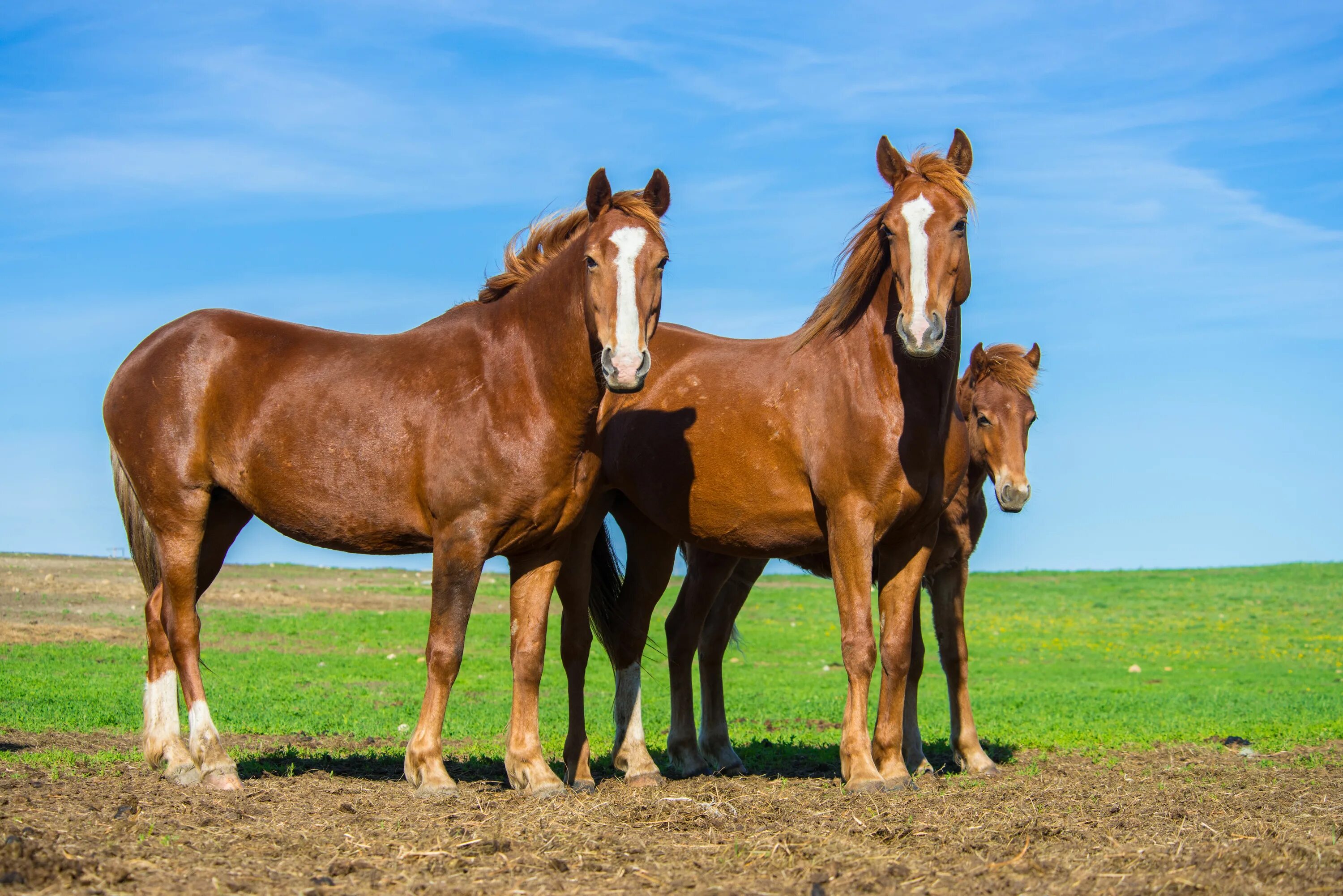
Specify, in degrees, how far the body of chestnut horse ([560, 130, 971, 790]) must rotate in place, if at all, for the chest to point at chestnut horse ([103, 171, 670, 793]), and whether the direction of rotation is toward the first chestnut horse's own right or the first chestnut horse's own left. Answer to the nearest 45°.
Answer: approximately 135° to the first chestnut horse's own right

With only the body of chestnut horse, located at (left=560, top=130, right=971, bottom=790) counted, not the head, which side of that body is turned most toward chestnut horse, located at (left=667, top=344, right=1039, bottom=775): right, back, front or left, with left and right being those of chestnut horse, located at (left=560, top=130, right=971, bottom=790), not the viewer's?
left

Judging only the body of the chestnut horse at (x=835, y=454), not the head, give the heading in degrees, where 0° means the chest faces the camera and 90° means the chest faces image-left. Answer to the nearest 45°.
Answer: approximately 315°

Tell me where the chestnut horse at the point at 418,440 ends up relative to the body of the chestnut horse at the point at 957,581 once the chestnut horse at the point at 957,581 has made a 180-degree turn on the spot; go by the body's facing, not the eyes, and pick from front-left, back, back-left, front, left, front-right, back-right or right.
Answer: front-left

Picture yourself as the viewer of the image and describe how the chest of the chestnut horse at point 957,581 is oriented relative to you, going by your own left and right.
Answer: facing to the right of the viewer
